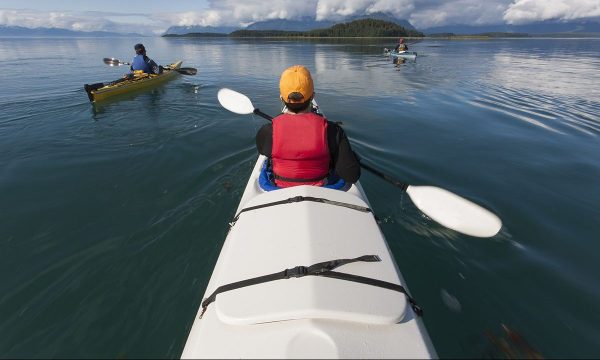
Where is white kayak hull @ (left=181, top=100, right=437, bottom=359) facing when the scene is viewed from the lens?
facing away from the viewer

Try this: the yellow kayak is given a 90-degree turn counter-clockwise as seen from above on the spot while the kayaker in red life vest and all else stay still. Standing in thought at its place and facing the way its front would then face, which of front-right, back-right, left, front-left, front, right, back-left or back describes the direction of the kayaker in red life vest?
back-left

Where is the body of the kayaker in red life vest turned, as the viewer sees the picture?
away from the camera

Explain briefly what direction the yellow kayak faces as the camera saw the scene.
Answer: facing away from the viewer and to the right of the viewer

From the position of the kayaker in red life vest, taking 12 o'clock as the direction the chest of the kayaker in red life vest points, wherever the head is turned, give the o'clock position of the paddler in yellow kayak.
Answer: The paddler in yellow kayak is roughly at 11 o'clock from the kayaker in red life vest.
